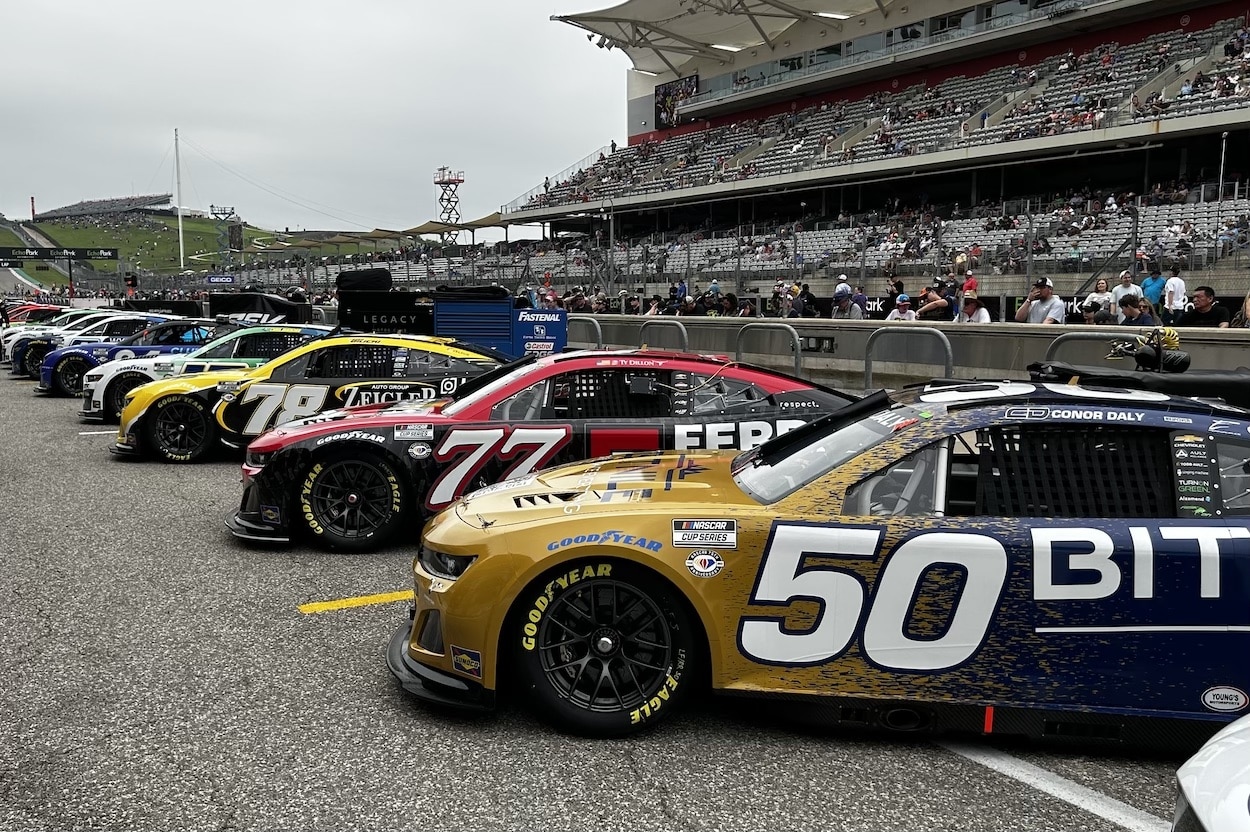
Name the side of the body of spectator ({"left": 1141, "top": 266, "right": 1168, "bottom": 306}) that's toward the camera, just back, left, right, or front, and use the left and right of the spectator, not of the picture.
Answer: front

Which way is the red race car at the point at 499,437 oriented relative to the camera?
to the viewer's left

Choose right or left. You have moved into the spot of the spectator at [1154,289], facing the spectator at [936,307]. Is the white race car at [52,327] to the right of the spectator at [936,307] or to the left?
right

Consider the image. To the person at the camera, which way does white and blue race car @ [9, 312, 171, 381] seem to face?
facing the viewer and to the left of the viewer

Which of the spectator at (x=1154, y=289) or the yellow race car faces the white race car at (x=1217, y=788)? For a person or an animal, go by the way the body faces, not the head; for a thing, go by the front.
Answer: the spectator

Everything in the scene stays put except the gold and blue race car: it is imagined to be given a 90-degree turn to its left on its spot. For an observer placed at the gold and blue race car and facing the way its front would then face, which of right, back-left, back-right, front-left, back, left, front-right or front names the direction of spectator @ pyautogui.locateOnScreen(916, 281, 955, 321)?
back

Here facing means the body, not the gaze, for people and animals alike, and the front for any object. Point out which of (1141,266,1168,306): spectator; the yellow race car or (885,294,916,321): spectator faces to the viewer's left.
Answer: the yellow race car

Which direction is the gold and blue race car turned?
to the viewer's left

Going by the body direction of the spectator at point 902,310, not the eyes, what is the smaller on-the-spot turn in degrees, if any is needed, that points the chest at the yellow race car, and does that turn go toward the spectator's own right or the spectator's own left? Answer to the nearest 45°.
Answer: approximately 45° to the spectator's own right

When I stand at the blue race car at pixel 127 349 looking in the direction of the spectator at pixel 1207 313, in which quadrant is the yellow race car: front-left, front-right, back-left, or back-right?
front-right

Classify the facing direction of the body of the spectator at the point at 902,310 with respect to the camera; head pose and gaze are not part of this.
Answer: toward the camera

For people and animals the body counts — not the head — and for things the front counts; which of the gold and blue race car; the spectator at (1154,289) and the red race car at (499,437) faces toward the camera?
the spectator

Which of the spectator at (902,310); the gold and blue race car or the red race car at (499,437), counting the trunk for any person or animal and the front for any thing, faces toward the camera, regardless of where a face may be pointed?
the spectator

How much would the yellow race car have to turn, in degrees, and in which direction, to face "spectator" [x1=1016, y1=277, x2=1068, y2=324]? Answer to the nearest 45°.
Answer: approximately 180°

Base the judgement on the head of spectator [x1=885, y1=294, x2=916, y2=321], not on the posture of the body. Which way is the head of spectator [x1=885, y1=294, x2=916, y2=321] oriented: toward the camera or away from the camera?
toward the camera
